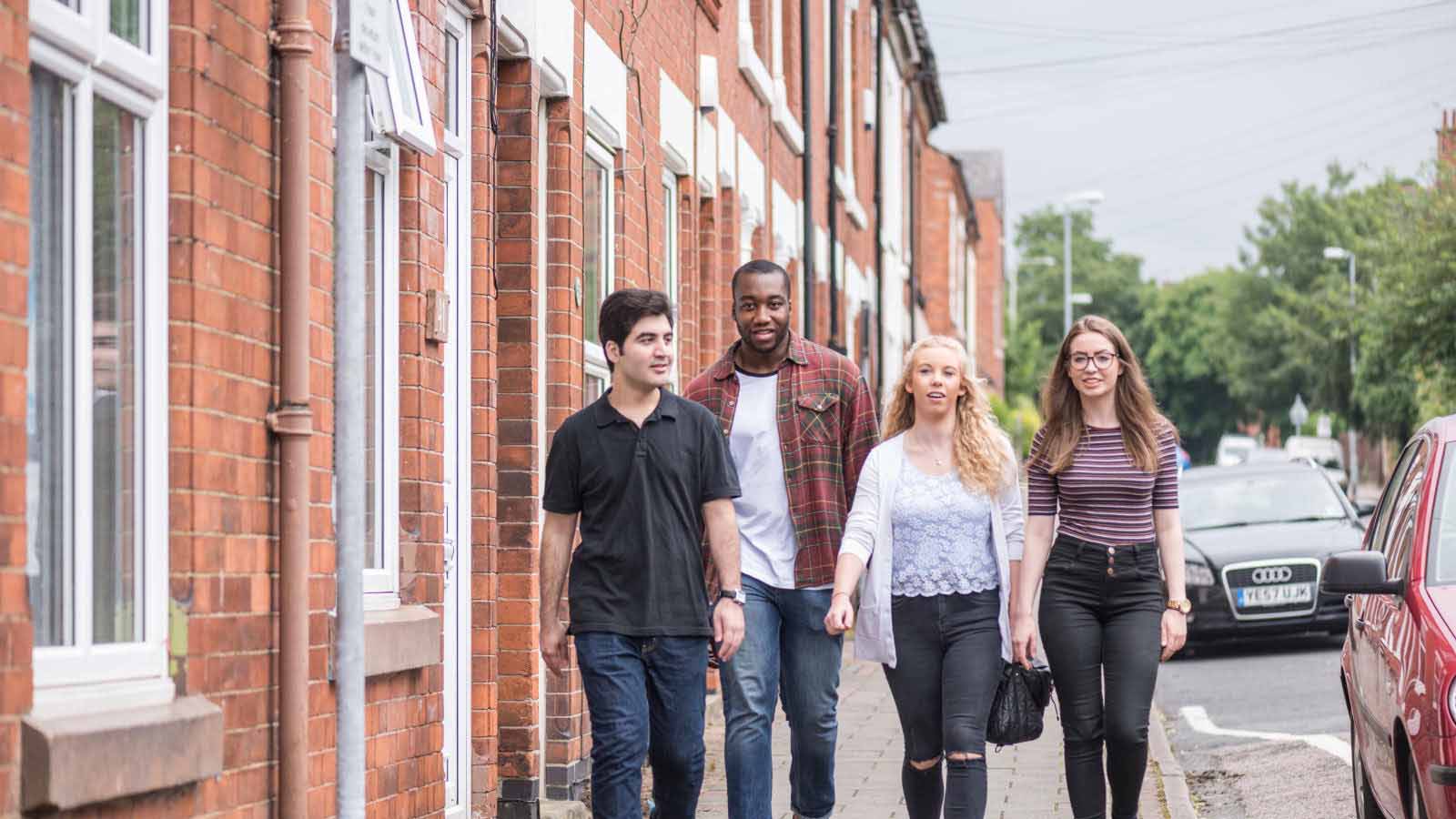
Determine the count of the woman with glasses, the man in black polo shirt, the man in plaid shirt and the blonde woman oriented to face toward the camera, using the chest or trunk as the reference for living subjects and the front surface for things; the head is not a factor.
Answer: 4

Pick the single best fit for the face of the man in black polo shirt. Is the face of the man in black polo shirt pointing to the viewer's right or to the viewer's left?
to the viewer's right

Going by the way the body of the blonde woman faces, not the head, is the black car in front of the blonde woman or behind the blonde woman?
behind

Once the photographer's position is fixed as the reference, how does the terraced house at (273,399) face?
facing the viewer and to the right of the viewer

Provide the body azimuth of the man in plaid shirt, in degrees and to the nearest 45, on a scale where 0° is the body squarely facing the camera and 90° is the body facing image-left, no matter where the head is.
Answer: approximately 0°

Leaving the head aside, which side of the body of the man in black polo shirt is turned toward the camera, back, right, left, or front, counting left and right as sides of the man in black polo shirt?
front

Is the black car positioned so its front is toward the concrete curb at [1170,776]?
yes

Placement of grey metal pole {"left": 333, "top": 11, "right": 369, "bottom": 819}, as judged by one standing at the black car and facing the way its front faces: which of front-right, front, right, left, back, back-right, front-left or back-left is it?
front

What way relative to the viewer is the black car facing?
toward the camera
